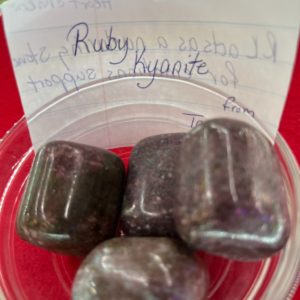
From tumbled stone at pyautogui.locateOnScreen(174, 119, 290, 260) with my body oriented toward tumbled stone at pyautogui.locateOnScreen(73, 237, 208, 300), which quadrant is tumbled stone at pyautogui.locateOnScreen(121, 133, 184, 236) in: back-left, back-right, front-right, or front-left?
front-right

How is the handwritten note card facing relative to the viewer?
toward the camera
